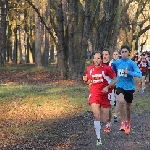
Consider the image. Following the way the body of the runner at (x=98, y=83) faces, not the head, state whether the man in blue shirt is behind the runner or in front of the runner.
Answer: behind

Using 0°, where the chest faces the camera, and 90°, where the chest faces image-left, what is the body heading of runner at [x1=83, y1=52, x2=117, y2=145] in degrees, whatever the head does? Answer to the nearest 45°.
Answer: approximately 0°
